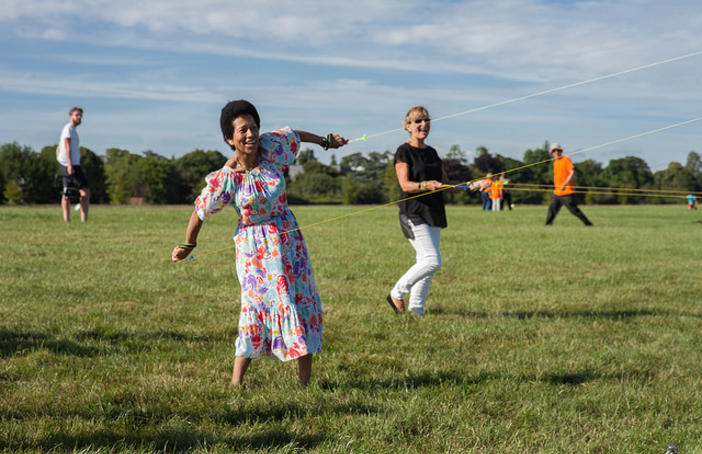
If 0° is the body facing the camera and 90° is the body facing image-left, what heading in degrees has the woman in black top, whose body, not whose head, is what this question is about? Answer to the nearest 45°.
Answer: approximately 315°

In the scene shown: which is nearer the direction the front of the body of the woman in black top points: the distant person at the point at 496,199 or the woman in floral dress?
the woman in floral dress

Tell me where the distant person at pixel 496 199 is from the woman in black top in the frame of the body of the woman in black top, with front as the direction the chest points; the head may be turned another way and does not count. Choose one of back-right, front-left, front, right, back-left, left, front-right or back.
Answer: back-left

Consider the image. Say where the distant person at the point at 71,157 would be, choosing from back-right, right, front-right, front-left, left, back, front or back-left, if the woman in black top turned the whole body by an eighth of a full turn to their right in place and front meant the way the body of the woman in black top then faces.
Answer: back-right
